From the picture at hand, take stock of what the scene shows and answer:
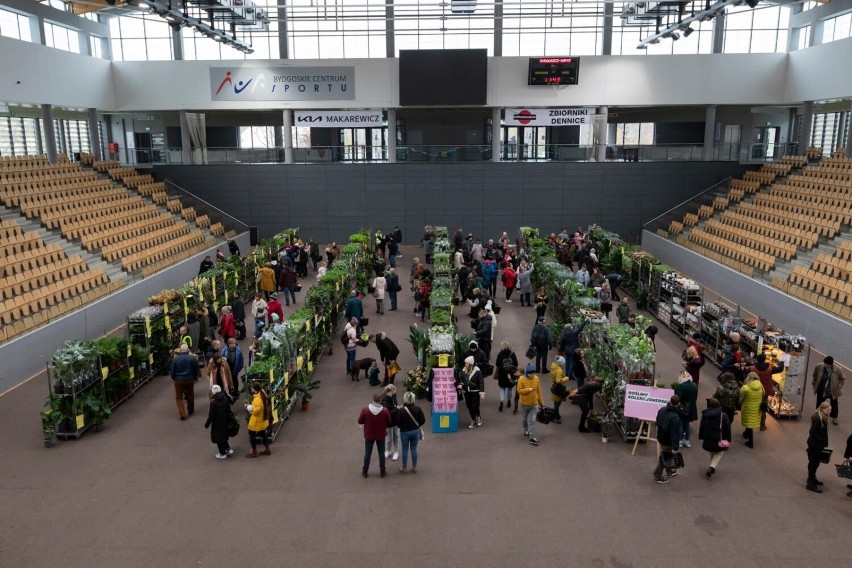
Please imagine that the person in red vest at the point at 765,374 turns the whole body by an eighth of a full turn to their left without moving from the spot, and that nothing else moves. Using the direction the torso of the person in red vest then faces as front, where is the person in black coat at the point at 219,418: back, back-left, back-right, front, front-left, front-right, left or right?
left

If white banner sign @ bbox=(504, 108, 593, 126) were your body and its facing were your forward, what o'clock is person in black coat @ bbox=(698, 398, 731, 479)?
The person in black coat is roughly at 12 o'clock from the white banner sign.

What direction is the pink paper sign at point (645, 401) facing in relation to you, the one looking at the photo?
facing the viewer

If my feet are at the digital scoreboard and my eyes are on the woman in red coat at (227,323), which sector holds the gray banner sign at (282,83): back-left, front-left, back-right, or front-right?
front-right

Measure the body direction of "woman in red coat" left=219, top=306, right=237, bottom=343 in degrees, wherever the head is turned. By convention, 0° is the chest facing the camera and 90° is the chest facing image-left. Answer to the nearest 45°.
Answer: approximately 180°

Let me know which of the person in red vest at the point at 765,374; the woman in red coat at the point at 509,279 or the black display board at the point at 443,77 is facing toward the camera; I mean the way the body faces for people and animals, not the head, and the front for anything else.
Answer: the black display board

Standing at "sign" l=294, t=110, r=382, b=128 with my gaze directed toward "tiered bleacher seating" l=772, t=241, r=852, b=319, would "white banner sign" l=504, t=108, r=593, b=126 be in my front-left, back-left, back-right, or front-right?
front-left

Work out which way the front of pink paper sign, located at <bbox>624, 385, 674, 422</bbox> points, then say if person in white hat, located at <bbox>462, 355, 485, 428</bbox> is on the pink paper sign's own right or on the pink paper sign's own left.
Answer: on the pink paper sign's own right

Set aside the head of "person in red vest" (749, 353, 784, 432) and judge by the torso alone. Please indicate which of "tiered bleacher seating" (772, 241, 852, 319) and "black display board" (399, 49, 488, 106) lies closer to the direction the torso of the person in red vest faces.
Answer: the tiered bleacher seating

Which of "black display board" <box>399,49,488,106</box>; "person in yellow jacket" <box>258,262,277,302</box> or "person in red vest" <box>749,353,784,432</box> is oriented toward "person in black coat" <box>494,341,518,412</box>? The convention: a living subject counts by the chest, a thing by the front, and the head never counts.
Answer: the black display board

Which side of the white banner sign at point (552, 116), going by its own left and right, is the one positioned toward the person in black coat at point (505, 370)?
front

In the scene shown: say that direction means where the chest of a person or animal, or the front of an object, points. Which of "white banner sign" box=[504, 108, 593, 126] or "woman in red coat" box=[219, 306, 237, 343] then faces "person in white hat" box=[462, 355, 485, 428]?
the white banner sign

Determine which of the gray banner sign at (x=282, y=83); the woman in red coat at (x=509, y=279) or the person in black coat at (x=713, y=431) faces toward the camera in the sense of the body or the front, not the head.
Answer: the gray banner sign
